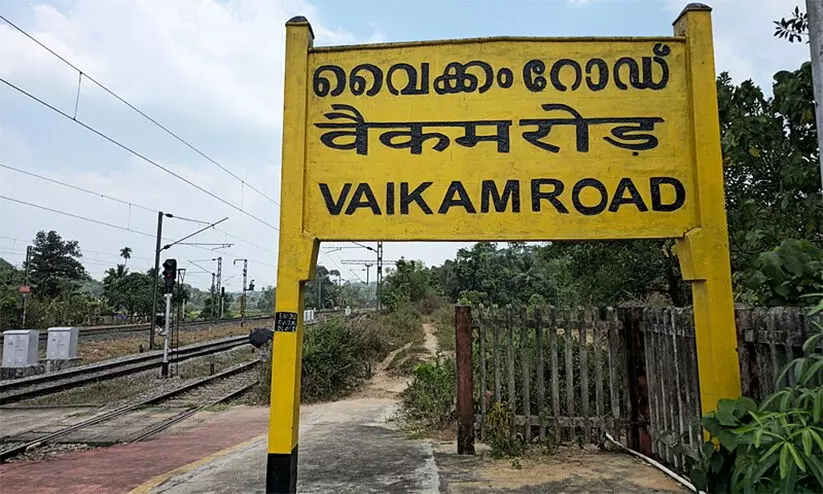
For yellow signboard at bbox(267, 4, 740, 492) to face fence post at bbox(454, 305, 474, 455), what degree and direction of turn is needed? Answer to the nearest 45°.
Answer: approximately 180°

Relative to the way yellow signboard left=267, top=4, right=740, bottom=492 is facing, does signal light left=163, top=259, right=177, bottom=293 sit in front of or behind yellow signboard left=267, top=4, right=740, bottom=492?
behind

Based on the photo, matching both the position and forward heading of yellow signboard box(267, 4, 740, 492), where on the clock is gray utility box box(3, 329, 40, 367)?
The gray utility box is roughly at 4 o'clock from the yellow signboard.

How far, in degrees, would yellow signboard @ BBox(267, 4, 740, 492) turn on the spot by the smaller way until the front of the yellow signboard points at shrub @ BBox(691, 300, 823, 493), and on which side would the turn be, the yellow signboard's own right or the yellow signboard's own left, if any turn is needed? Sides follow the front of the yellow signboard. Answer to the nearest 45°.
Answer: approximately 45° to the yellow signboard's own left

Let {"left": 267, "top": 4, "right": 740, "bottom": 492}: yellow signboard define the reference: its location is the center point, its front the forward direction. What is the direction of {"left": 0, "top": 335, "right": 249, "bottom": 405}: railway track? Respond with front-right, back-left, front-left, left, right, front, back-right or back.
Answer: back-right

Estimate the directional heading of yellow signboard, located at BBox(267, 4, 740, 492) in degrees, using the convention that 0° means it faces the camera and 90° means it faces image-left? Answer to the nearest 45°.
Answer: approximately 0°

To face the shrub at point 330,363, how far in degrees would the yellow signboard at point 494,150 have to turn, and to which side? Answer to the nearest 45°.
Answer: approximately 135° to its right

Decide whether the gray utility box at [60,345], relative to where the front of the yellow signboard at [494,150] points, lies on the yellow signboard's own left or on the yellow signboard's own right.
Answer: on the yellow signboard's own right
